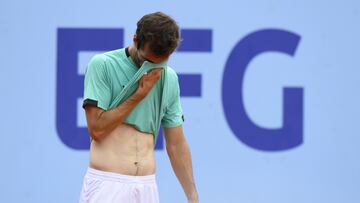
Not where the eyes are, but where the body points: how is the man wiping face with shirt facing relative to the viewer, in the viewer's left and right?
facing the viewer and to the right of the viewer
